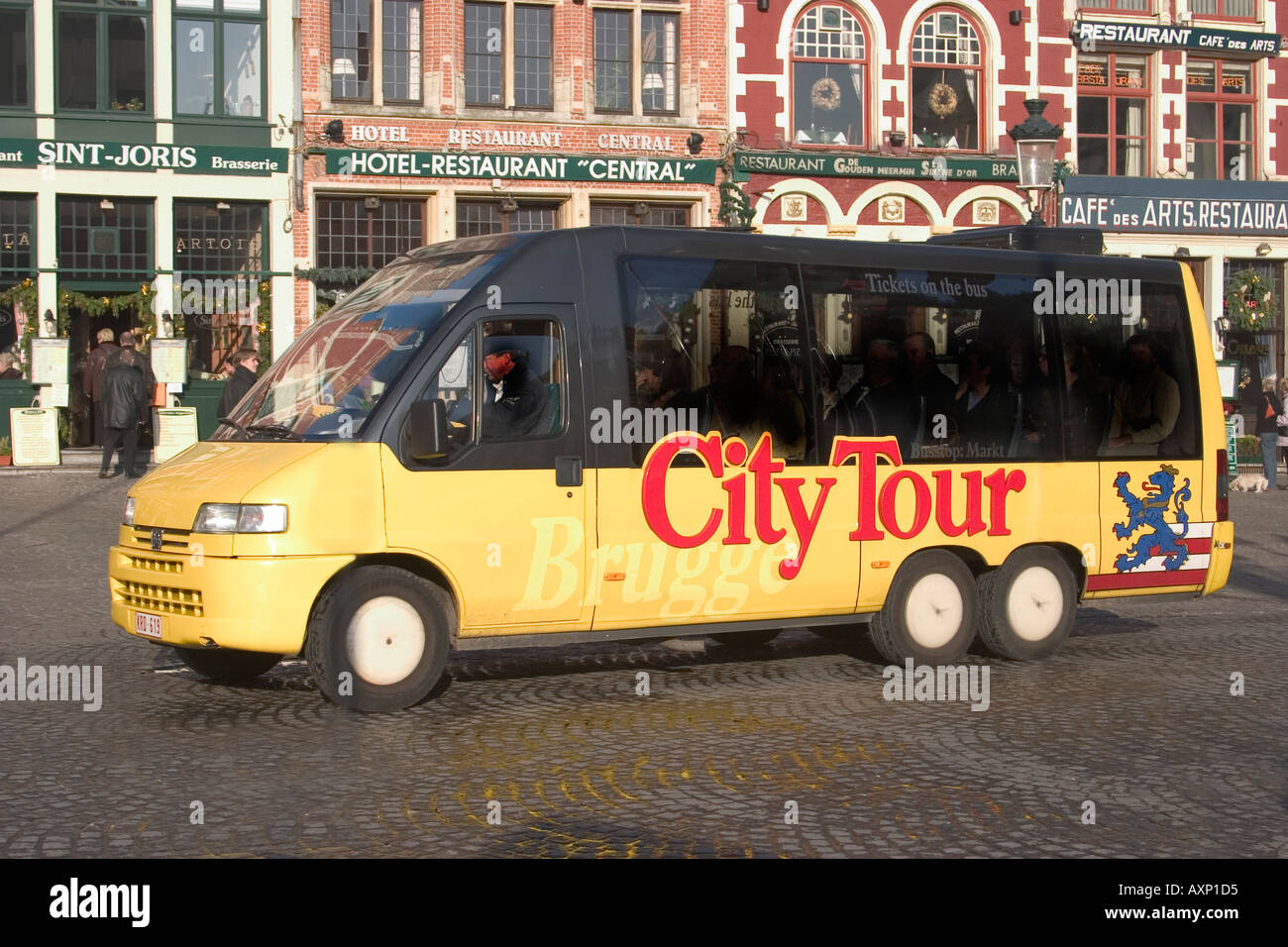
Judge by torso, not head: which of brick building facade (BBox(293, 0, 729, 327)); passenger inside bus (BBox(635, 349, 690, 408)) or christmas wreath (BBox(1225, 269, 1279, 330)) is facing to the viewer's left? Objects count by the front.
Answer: the passenger inside bus

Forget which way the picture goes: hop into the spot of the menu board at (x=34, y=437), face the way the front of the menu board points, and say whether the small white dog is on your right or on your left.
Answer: on your left

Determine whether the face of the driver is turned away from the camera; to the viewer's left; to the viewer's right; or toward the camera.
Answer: to the viewer's left

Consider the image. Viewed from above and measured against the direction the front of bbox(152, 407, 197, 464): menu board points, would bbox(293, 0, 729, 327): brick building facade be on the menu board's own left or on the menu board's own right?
on the menu board's own left

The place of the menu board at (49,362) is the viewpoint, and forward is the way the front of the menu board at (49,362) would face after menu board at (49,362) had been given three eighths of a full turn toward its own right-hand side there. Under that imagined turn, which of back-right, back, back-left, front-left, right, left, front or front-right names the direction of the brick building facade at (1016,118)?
back-right

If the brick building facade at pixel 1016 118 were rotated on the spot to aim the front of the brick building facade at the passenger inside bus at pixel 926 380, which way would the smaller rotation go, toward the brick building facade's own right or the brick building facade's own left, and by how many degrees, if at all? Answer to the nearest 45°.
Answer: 0° — it already faces them

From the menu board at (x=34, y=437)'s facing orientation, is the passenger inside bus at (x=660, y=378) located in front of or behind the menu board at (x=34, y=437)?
in front
